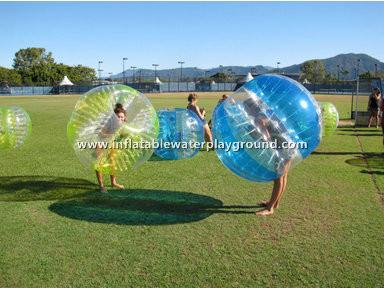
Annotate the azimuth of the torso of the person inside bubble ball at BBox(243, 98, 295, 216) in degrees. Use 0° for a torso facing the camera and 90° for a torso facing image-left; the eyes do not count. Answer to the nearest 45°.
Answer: approximately 90°

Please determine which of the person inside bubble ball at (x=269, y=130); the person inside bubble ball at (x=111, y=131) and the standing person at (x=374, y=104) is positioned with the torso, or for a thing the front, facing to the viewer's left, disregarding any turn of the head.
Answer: the person inside bubble ball at (x=269, y=130)

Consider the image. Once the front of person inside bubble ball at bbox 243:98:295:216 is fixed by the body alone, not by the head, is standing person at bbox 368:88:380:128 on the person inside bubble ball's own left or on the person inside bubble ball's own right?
on the person inside bubble ball's own right

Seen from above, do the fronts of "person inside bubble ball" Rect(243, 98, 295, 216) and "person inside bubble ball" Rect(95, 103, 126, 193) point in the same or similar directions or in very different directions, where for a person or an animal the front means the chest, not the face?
very different directions

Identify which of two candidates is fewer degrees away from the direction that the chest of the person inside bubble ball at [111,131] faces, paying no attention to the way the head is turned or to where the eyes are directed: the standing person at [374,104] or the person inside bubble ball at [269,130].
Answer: the person inside bubble ball

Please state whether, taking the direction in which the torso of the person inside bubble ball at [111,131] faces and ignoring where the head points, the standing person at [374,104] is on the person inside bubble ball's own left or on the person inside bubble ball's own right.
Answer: on the person inside bubble ball's own left

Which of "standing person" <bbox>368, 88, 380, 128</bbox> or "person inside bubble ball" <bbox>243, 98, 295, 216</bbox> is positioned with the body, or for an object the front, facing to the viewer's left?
the person inside bubble ball

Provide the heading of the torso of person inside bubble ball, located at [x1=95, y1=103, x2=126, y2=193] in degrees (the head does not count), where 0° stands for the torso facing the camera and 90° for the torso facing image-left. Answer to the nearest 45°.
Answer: approximately 315°
